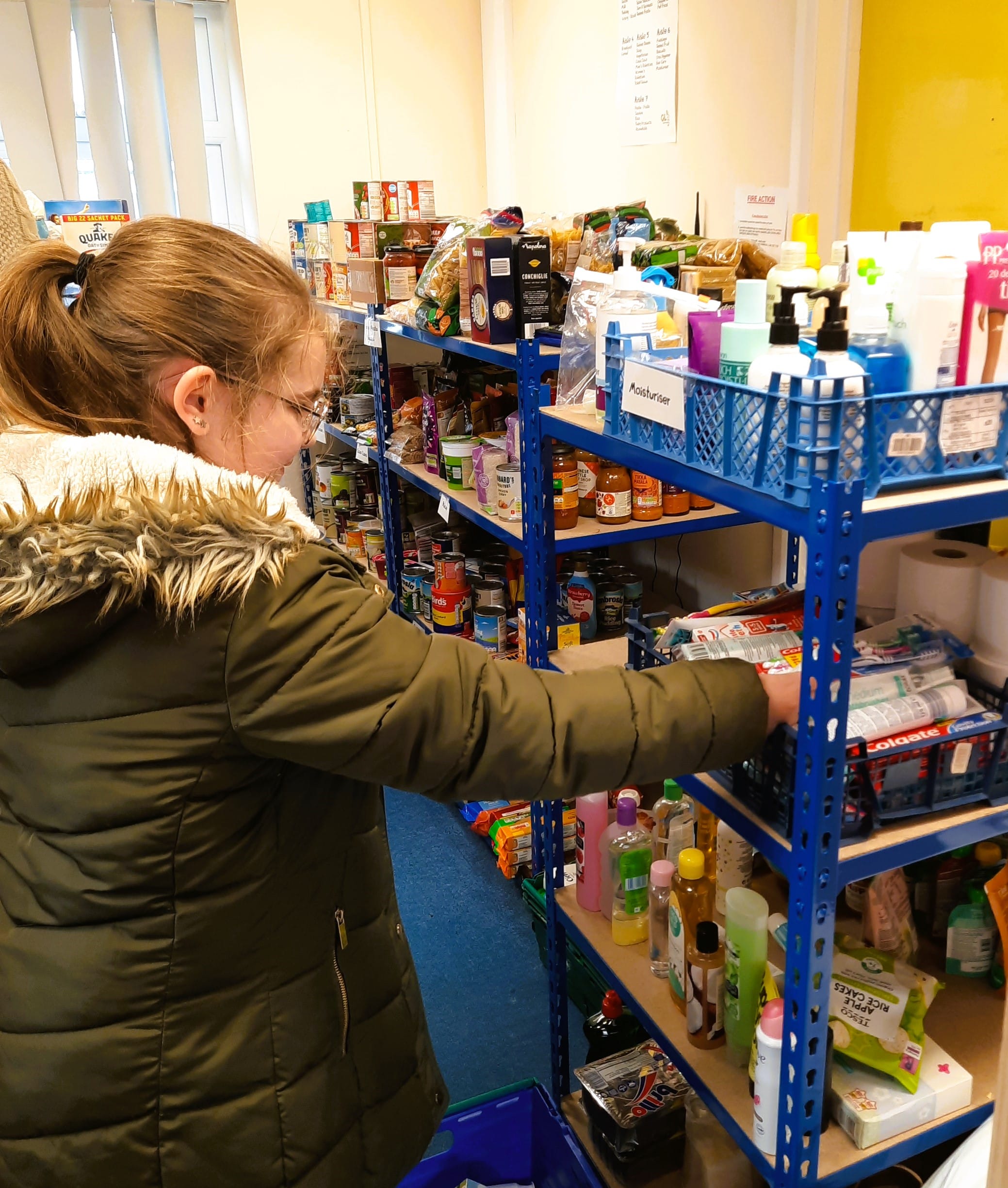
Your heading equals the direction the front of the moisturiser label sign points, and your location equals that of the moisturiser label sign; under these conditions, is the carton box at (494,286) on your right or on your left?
on your right

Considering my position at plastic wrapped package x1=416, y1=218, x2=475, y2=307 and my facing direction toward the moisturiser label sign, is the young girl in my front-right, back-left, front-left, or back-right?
front-right

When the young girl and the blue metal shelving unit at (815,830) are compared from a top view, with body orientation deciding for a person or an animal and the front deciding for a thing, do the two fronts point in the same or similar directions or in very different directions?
very different directions

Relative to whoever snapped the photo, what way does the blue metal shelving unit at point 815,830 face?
facing the viewer and to the left of the viewer

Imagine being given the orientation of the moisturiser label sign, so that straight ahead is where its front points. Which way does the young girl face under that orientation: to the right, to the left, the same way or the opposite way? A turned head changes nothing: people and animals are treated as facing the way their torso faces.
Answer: the opposite way

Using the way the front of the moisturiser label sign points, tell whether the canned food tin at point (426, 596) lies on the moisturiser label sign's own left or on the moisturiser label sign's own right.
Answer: on the moisturiser label sign's own right

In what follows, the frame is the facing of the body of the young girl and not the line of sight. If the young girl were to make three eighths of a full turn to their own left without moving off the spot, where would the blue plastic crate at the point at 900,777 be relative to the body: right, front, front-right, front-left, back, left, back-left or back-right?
back

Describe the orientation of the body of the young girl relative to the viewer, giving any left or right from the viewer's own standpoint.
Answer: facing away from the viewer and to the right of the viewer
